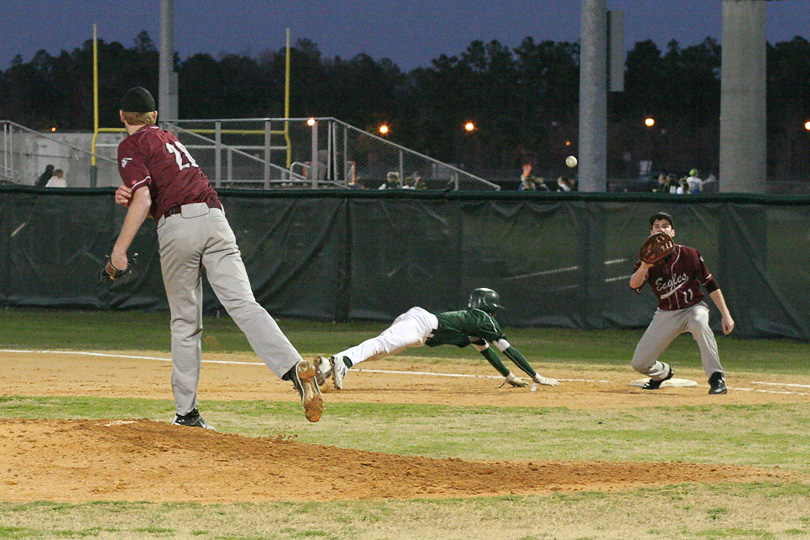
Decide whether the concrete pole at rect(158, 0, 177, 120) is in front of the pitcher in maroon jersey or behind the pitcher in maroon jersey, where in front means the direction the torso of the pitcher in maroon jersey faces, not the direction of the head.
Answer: in front

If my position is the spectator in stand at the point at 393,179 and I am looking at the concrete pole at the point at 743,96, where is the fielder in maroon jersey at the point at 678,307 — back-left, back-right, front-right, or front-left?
front-right

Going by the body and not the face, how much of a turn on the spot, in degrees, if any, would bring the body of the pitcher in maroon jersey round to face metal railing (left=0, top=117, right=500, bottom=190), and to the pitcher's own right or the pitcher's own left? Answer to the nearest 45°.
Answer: approximately 45° to the pitcher's own right

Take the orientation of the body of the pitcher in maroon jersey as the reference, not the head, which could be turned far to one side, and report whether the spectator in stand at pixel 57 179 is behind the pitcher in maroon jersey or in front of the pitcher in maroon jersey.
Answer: in front

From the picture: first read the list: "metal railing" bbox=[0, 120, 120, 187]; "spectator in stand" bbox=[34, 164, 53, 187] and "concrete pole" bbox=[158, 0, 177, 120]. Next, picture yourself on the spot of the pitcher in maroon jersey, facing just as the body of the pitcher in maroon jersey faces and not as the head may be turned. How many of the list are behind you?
0

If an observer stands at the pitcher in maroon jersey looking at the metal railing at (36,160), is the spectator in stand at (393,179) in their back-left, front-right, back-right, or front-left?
front-right

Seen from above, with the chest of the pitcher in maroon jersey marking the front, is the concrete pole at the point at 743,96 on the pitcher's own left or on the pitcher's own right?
on the pitcher's own right

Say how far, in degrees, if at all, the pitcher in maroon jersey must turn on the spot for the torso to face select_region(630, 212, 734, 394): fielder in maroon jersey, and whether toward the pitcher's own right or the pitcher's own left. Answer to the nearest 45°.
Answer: approximately 90° to the pitcher's own right
